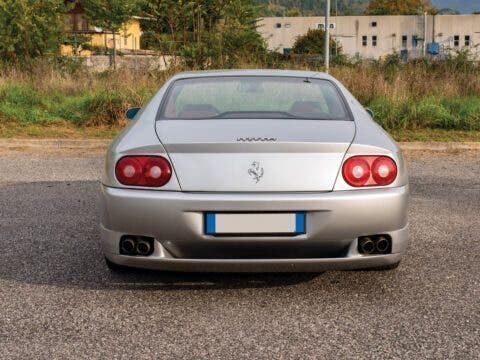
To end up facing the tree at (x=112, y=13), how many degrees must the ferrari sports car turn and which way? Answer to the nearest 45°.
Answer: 0° — it already faces it

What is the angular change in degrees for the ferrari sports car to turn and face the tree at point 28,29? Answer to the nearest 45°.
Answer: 0° — it already faces it

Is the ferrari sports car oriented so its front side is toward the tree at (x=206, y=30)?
yes

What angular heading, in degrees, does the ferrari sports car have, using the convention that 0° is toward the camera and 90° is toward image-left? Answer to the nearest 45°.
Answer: approximately 180°
